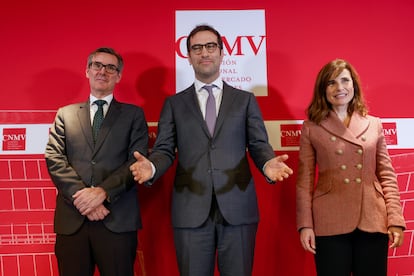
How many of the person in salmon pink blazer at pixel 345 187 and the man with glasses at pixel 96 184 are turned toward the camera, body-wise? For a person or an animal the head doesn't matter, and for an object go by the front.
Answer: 2

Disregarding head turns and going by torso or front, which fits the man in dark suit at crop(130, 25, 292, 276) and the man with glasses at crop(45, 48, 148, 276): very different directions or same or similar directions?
same or similar directions

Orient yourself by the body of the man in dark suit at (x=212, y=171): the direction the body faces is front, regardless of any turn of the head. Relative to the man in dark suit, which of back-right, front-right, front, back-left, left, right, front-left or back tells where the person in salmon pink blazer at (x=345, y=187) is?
left

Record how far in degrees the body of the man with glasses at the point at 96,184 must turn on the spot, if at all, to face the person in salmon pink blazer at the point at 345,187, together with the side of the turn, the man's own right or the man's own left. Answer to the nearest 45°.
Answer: approximately 90° to the man's own left

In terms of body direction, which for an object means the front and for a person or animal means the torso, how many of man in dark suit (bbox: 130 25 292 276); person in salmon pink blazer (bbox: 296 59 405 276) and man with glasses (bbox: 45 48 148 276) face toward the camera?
3

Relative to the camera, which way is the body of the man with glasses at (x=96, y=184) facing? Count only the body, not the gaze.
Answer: toward the camera

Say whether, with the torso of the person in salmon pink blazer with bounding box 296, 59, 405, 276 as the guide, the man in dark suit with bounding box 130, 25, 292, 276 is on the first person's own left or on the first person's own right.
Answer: on the first person's own right

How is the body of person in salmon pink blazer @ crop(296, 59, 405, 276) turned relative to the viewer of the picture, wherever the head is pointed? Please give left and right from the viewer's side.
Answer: facing the viewer

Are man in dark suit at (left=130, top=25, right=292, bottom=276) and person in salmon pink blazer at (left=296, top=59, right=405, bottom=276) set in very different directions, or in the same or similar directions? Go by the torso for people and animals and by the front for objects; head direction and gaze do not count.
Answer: same or similar directions

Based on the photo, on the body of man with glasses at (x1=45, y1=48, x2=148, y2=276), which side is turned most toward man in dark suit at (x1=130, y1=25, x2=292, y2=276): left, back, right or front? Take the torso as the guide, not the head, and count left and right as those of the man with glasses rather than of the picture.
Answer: left

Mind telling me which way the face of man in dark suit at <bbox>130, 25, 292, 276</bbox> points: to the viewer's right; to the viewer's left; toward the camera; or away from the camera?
toward the camera

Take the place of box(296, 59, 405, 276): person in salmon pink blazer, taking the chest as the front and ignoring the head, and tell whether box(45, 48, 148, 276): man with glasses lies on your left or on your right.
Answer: on your right

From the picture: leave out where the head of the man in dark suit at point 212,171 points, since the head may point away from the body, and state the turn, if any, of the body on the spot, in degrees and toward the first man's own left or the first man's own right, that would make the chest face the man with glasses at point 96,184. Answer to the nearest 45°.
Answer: approximately 90° to the first man's own right
